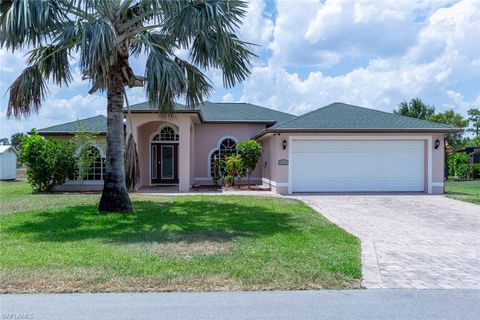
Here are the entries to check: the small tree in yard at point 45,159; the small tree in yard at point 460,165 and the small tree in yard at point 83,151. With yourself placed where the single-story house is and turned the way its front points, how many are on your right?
2

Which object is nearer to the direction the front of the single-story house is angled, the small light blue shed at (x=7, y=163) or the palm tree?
the palm tree

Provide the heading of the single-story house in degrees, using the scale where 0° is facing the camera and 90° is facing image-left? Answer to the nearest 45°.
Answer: approximately 0°

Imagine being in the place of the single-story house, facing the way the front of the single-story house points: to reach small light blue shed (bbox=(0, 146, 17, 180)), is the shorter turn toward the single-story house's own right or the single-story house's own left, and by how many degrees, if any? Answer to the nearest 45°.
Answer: approximately 135° to the single-story house's own right

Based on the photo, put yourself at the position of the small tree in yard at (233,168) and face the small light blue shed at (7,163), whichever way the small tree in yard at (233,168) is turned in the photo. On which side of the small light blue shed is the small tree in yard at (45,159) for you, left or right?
left

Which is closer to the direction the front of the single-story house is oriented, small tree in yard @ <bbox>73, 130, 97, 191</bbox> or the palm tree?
the palm tree

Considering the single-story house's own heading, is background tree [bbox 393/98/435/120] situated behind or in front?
behind

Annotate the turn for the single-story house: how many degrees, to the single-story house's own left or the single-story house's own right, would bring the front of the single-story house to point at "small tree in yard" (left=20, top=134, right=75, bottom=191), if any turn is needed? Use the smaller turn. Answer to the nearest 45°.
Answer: approximately 90° to the single-story house's own right

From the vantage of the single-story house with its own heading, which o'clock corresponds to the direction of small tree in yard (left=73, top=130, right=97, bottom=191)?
The small tree in yard is roughly at 3 o'clock from the single-story house.
